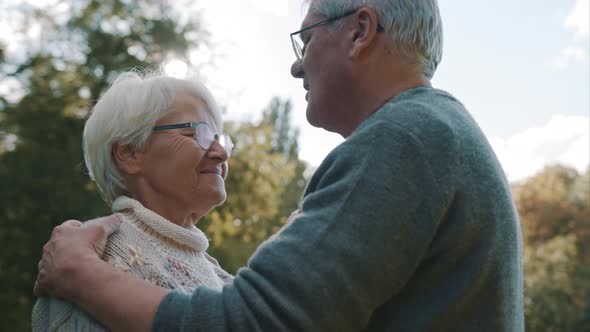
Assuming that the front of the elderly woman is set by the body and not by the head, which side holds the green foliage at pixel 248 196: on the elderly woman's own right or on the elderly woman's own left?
on the elderly woman's own left

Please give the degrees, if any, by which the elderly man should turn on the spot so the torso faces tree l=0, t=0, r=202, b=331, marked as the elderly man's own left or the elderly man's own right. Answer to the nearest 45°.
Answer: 0° — they already face it

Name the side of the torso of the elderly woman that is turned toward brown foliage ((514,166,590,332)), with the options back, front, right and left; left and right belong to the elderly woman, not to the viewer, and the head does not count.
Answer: left

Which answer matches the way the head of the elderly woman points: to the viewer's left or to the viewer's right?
to the viewer's right

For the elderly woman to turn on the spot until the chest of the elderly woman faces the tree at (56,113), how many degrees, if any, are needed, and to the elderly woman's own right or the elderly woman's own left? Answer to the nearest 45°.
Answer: approximately 135° to the elderly woman's own left

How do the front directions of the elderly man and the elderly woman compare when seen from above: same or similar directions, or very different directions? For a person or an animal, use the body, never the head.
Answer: very different directions

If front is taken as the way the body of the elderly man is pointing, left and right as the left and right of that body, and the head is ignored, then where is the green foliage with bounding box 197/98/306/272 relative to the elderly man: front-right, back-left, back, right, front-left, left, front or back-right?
front-right

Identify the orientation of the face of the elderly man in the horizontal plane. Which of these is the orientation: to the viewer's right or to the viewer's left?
to the viewer's left

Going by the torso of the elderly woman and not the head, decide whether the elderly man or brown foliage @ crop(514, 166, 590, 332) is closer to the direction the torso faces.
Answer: the elderly man

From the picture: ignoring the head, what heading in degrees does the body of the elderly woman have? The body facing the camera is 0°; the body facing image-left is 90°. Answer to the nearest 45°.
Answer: approximately 315°

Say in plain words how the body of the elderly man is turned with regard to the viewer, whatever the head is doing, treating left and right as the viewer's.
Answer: facing away from the viewer and to the left of the viewer
